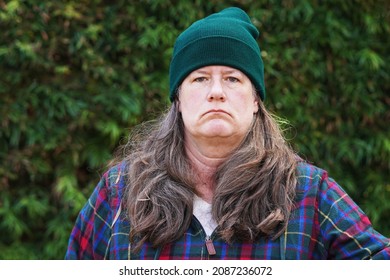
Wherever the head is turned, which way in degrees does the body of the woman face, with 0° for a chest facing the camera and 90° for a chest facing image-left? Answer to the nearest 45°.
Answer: approximately 0°
